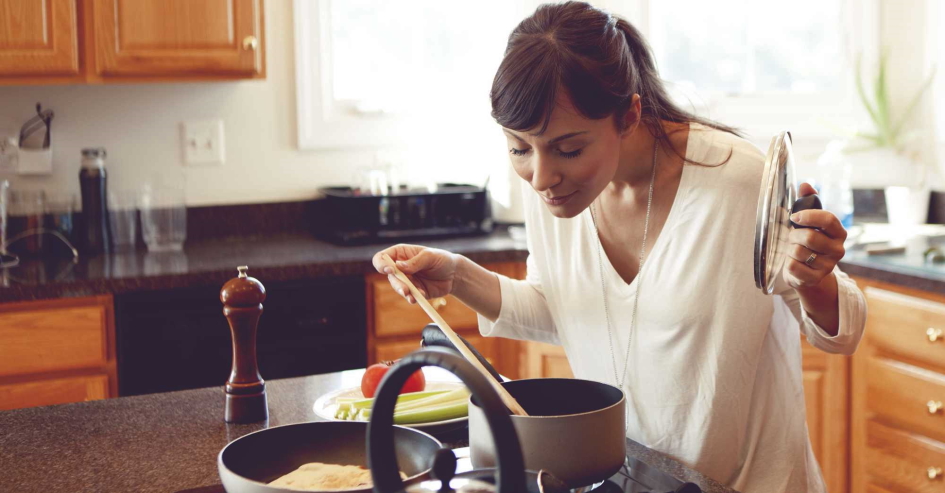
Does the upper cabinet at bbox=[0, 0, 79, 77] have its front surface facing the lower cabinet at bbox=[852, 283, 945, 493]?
no

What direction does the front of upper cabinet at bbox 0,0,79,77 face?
toward the camera

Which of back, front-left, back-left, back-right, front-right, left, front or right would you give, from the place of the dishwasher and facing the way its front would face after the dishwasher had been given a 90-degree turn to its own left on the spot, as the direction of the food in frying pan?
right

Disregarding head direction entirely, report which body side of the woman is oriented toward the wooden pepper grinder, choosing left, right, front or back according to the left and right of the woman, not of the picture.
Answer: front

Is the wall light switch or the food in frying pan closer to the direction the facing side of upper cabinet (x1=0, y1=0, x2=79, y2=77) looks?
the food in frying pan

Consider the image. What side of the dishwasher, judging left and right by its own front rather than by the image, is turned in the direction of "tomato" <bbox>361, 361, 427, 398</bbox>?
front

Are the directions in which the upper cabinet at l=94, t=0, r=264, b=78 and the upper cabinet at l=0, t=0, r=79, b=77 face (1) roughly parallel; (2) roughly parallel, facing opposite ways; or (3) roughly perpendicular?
roughly parallel

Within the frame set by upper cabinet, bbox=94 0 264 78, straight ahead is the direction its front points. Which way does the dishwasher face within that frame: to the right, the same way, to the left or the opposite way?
the same way

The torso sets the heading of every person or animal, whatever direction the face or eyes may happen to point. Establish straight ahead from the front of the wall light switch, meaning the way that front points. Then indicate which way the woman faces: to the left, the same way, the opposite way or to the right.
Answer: to the right

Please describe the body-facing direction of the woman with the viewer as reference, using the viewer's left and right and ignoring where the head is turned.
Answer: facing the viewer and to the left of the viewer

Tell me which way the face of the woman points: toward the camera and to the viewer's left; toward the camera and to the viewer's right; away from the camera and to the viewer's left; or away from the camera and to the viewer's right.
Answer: toward the camera and to the viewer's left

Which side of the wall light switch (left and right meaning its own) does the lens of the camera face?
front

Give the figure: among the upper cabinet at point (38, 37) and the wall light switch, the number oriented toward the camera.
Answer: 2
